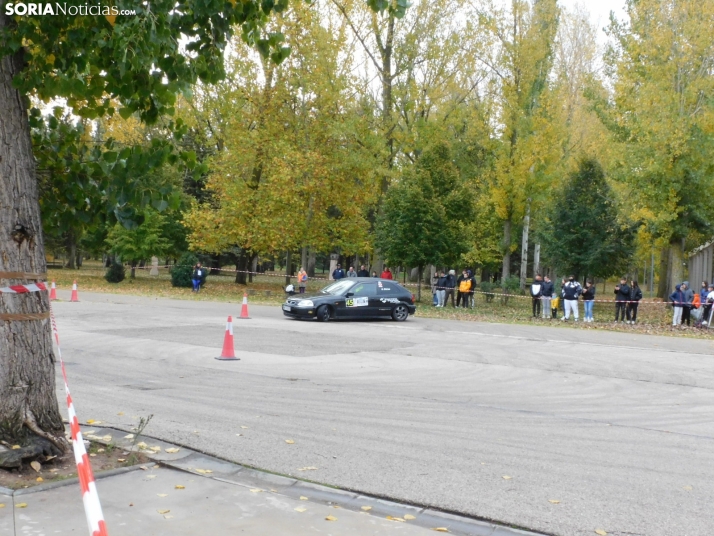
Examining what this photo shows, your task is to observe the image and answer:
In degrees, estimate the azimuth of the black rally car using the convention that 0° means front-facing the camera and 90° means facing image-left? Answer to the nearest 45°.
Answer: approximately 45°

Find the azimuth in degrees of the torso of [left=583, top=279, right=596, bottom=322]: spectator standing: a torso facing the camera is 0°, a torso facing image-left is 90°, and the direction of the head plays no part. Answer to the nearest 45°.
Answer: approximately 45°

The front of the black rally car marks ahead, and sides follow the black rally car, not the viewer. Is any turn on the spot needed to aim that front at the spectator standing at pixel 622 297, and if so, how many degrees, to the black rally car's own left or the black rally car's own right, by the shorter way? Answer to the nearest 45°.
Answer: approximately 135° to the black rally car's own left

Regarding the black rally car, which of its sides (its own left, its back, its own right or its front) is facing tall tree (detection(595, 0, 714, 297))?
back

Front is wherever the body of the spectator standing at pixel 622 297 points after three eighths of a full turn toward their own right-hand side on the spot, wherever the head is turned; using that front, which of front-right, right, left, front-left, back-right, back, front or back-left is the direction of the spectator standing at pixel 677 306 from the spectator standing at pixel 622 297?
right

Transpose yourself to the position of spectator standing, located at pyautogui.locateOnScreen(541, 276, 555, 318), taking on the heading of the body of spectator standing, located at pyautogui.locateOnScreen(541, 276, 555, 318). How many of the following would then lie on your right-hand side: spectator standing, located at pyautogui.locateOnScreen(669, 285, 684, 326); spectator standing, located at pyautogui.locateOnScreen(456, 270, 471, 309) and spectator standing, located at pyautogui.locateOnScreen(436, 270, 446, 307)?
2

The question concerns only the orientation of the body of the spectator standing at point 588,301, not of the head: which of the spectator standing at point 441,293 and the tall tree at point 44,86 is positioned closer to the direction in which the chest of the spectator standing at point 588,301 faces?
the tall tree

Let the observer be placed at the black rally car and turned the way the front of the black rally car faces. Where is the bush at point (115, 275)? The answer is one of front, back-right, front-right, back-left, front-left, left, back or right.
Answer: right

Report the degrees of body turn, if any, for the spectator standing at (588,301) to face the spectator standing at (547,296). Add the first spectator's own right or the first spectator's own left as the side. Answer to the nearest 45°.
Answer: approximately 45° to the first spectator's own right
